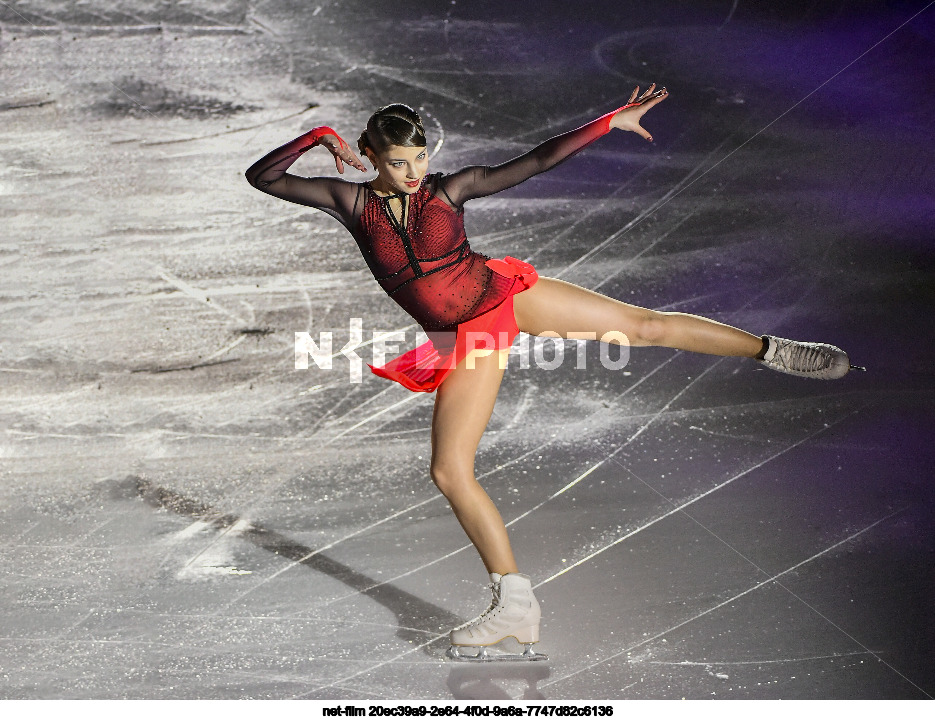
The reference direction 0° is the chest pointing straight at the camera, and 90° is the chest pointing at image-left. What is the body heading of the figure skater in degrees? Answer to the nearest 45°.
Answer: approximately 0°
